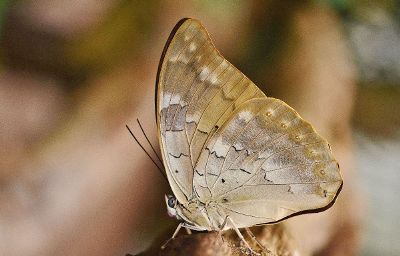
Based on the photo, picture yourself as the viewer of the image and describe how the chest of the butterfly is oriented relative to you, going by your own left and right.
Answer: facing to the left of the viewer
